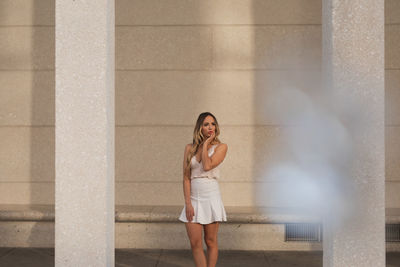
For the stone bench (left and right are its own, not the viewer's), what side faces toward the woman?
front

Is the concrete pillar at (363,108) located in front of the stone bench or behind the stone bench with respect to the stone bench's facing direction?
in front

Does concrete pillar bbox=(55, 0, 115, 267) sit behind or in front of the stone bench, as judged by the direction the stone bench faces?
in front

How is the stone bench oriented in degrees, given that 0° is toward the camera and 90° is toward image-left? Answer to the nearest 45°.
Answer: approximately 0°
